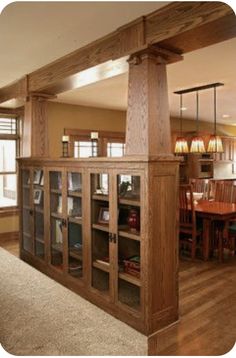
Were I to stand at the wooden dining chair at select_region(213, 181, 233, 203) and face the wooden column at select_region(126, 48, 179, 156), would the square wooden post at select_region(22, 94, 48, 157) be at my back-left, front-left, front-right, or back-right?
front-right

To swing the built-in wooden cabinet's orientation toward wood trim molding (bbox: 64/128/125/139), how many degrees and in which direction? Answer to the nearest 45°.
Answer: approximately 135° to its right

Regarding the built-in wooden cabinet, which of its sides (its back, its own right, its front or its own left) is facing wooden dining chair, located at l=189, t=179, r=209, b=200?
back

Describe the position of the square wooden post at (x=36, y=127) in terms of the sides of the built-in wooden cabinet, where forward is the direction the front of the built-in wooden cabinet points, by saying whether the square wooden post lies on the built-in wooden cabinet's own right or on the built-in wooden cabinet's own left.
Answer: on the built-in wooden cabinet's own right

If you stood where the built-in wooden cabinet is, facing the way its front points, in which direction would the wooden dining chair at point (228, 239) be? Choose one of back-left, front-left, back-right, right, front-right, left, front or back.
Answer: back

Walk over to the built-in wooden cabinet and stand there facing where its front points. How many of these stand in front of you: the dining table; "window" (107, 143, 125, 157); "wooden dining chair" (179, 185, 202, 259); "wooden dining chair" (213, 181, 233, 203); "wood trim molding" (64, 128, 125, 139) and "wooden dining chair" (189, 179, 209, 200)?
0

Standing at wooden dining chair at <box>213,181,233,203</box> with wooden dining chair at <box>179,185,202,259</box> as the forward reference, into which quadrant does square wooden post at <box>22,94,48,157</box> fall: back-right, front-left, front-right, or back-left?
front-right

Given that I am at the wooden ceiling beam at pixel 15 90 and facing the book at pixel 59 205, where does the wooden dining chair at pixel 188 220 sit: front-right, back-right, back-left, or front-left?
front-left

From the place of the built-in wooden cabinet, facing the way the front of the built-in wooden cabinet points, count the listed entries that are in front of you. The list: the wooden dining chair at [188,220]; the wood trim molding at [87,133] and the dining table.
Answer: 0

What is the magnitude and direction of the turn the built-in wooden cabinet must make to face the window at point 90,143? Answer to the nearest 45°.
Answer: approximately 135° to its right

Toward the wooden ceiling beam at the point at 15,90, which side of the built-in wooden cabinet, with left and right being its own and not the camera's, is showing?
right

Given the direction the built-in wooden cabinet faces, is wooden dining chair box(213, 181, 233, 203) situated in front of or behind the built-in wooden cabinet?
behind

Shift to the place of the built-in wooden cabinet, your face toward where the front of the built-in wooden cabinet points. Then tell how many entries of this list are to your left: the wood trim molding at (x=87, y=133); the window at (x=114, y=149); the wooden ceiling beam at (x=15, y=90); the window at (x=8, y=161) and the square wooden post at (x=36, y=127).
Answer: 0

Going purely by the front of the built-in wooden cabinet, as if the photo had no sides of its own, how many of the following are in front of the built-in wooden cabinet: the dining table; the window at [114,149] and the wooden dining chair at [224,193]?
0

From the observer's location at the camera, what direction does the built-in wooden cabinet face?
facing the viewer and to the left of the viewer

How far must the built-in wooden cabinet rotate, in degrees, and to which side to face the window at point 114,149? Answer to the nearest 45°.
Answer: approximately 135° to its right

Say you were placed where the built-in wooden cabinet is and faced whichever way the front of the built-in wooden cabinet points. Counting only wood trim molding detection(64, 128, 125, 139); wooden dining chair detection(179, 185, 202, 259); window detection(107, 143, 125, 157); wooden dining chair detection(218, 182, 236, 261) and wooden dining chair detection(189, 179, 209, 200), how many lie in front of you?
0

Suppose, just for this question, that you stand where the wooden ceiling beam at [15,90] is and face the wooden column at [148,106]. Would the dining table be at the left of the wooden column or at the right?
left

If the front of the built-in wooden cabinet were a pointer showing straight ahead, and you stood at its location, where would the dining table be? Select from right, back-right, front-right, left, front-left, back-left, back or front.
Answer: back
